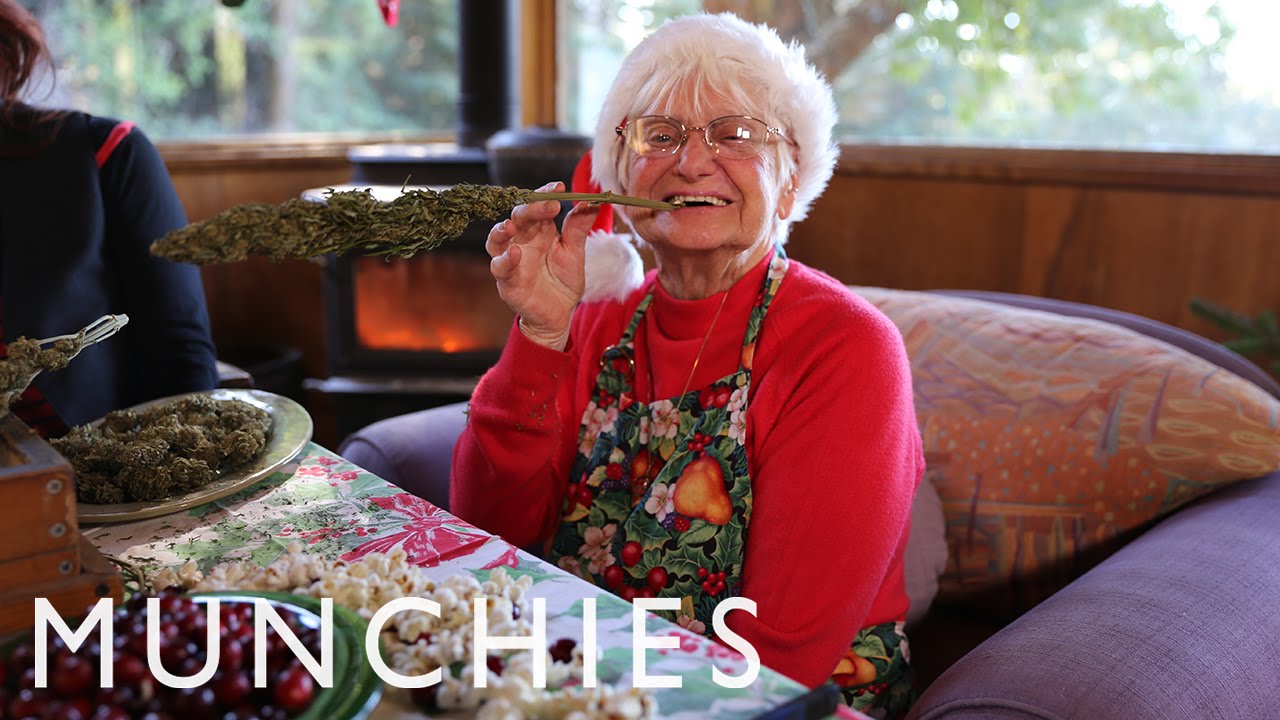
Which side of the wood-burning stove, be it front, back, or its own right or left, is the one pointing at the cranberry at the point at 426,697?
front

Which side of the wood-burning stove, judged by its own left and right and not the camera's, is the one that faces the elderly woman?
front

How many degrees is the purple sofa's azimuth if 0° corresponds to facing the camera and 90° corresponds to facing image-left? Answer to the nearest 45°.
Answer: approximately 45°

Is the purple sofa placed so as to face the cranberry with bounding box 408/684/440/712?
yes

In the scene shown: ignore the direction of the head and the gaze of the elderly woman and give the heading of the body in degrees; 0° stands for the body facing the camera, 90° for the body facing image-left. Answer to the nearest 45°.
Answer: approximately 45°

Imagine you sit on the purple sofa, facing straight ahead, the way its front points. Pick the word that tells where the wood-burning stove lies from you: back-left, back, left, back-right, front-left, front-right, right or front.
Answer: right

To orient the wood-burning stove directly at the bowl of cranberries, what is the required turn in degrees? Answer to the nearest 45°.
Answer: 0° — it already faces it

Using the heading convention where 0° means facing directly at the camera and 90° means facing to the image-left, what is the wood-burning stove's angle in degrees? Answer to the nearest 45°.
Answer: approximately 0°

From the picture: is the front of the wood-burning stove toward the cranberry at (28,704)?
yes

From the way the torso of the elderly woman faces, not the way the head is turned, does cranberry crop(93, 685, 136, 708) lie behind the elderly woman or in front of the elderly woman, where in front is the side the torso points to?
in front

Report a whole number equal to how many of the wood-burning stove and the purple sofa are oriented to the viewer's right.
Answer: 0
